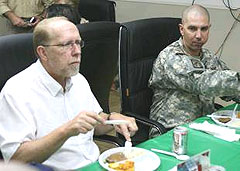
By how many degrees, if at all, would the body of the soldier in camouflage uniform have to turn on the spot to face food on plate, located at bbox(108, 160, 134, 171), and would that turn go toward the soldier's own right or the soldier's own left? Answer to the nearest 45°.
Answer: approximately 45° to the soldier's own right

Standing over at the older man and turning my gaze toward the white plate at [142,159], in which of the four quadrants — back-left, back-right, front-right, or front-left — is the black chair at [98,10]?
back-left

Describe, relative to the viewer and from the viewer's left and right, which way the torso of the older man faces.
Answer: facing the viewer and to the right of the viewer

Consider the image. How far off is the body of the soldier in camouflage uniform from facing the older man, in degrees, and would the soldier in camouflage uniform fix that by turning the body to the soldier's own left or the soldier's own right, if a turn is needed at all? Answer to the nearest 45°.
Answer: approximately 90° to the soldier's own right

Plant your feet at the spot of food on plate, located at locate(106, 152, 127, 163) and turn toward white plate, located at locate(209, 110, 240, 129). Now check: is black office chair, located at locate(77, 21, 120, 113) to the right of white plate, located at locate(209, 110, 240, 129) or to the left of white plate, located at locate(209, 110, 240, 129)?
left

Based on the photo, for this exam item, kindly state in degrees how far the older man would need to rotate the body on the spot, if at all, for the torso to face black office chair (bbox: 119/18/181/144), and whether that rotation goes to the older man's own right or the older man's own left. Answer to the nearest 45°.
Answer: approximately 90° to the older man's own left

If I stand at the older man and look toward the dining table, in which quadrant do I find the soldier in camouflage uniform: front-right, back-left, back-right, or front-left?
front-left

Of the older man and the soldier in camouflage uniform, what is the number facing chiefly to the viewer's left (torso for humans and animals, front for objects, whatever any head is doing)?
0

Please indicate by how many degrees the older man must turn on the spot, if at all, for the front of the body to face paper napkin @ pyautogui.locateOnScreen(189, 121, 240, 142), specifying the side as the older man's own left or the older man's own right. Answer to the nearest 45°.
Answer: approximately 45° to the older man's own left

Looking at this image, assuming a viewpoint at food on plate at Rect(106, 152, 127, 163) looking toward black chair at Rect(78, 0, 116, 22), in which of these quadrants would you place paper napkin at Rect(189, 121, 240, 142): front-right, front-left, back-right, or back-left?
front-right
